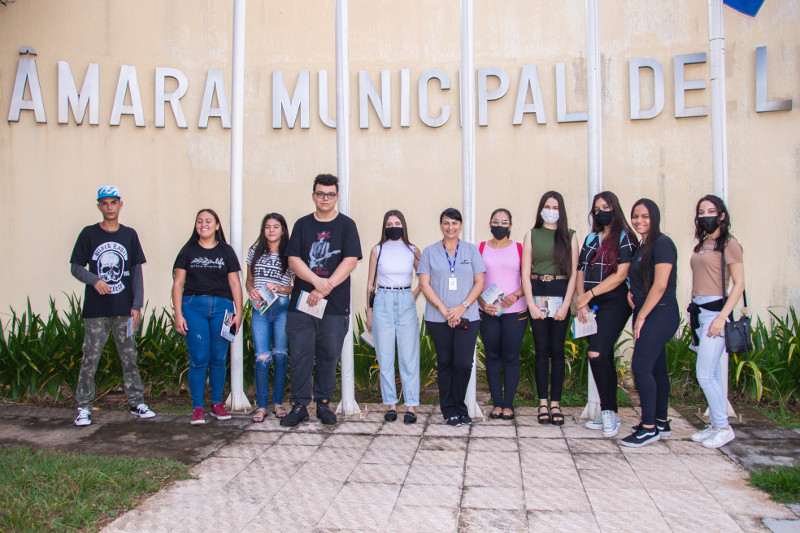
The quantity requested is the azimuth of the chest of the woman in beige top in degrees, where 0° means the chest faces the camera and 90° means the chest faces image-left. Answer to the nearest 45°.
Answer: approximately 45°

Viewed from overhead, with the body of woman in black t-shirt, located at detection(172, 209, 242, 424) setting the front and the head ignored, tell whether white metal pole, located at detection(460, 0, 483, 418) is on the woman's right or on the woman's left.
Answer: on the woman's left

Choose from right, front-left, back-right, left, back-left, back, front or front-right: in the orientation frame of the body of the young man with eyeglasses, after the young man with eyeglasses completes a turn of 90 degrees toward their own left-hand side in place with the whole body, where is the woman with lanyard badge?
front

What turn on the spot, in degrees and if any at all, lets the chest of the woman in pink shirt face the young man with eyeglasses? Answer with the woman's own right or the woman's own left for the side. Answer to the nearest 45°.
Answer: approximately 90° to the woman's own right

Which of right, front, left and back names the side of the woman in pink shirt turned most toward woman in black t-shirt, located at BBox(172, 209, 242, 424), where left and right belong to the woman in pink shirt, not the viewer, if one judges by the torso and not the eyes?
right
